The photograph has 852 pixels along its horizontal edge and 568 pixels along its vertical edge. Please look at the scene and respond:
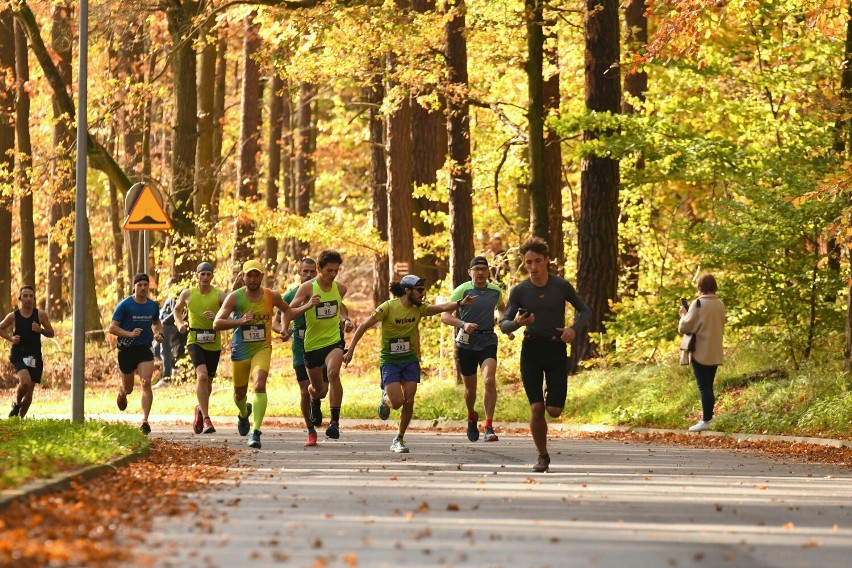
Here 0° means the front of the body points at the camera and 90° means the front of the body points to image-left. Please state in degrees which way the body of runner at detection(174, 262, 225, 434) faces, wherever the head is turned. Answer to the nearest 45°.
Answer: approximately 0°

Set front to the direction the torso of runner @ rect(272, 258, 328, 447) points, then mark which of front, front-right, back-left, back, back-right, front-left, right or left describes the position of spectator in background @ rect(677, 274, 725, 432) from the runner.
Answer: left

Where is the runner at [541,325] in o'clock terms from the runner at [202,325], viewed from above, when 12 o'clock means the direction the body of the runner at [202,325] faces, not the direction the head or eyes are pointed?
the runner at [541,325] is roughly at 11 o'clock from the runner at [202,325].

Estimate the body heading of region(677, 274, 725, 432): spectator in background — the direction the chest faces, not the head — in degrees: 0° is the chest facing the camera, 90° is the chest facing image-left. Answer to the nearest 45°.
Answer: approximately 135°

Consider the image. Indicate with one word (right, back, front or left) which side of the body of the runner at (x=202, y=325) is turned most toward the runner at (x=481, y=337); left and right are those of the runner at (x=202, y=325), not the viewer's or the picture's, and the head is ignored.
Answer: left

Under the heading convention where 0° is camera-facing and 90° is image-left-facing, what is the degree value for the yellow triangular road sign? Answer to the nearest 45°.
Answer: approximately 0°

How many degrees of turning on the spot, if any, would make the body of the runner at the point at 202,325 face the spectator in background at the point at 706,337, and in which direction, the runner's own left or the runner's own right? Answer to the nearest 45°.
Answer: approximately 90° to the runner's own left

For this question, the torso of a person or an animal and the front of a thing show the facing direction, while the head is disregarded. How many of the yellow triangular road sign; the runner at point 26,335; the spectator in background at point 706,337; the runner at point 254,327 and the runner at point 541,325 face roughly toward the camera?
4
